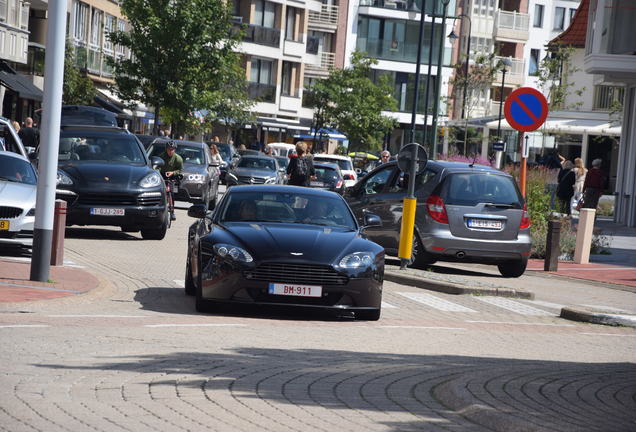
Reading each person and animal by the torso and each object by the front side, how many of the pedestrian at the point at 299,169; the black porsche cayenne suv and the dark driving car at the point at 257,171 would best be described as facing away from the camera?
1

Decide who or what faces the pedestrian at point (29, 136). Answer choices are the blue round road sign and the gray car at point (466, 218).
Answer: the gray car

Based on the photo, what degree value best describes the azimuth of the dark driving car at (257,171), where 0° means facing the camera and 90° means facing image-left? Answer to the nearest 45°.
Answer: approximately 0°

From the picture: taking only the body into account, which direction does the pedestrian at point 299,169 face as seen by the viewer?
away from the camera

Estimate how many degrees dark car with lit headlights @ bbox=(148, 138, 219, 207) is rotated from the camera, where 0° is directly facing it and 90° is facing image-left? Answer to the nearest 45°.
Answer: approximately 0°

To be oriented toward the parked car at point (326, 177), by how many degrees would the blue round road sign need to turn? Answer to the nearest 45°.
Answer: approximately 180°

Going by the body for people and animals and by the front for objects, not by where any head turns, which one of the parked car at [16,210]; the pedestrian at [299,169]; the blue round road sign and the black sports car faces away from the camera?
the pedestrian

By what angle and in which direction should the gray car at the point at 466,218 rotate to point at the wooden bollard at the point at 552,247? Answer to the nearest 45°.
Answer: approximately 90° to its right

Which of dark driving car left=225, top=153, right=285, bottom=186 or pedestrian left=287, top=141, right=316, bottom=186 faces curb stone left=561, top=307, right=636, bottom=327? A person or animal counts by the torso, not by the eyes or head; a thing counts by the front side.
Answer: the dark driving car
